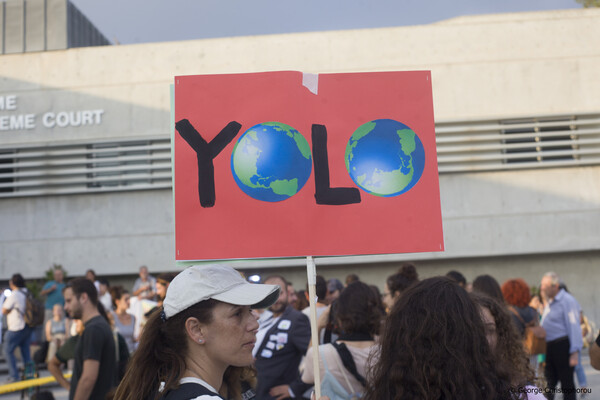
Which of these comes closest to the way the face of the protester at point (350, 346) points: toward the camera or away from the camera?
away from the camera

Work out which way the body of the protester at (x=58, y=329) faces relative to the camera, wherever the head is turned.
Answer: toward the camera

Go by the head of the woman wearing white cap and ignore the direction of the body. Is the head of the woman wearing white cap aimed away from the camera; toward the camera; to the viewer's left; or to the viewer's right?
to the viewer's right

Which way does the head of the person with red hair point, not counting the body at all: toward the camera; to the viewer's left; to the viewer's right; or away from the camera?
away from the camera

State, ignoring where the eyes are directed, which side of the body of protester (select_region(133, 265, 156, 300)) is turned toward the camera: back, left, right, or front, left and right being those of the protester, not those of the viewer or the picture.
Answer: front
